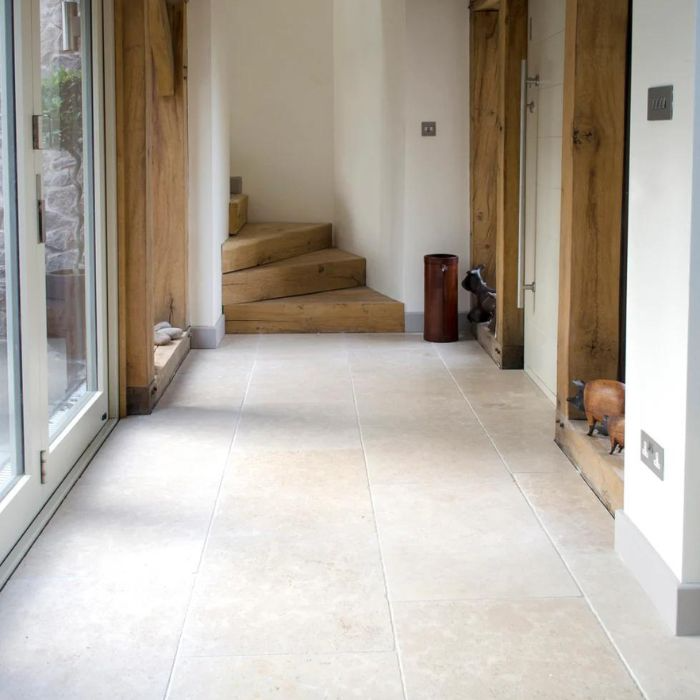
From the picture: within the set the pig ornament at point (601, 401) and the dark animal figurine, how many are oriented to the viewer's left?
2

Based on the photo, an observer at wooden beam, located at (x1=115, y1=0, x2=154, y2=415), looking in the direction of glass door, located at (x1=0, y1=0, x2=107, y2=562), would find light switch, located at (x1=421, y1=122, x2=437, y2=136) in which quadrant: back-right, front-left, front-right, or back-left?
back-left

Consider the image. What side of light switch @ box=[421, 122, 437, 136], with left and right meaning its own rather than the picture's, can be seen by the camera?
front

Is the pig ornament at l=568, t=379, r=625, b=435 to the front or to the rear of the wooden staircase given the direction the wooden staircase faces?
to the front

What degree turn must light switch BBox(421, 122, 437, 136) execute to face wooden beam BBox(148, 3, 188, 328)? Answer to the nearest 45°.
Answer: approximately 45° to its right

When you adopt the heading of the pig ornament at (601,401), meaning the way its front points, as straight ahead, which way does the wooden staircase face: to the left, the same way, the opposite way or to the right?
to the left

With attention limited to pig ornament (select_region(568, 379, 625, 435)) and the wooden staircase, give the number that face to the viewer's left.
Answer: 1

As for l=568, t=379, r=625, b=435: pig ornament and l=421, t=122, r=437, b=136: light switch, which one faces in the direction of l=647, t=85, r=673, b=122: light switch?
l=421, t=122, r=437, b=136: light switch

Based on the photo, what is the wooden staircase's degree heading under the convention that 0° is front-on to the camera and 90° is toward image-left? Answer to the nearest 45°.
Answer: approximately 0°

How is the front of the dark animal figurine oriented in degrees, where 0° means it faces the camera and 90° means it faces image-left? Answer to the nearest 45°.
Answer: approximately 90°

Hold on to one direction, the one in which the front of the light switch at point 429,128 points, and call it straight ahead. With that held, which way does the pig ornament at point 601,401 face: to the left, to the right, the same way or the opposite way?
to the right

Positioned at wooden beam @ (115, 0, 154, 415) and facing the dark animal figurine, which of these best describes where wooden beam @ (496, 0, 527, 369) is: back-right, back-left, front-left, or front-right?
front-right

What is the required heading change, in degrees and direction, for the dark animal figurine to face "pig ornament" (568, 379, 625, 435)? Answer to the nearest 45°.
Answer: approximately 90° to its left

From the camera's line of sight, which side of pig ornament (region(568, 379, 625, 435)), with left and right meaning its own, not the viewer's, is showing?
left
